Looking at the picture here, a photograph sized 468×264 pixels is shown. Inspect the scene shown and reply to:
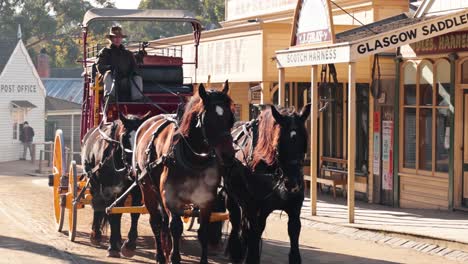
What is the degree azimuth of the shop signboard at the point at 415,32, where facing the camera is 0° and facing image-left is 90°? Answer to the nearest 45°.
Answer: approximately 45°

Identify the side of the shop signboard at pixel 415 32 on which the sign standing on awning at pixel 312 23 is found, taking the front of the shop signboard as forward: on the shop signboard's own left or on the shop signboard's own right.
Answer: on the shop signboard's own right

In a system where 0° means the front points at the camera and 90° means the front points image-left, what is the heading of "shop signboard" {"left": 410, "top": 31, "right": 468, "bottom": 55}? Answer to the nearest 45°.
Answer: approximately 45°

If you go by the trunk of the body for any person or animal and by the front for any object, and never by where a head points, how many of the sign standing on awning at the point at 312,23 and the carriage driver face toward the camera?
2

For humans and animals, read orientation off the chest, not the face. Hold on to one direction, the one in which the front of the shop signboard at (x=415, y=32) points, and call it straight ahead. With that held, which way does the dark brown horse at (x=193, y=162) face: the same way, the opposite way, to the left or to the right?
to the left

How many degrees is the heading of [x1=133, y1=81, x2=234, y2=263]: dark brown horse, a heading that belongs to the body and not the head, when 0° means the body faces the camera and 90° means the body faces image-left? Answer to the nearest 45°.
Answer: approximately 315°

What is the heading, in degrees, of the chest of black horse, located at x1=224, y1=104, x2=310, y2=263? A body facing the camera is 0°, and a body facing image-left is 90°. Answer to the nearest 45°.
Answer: approximately 315°

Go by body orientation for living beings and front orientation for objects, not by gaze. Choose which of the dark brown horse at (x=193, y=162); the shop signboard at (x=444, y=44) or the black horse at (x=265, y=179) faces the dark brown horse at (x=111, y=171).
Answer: the shop signboard

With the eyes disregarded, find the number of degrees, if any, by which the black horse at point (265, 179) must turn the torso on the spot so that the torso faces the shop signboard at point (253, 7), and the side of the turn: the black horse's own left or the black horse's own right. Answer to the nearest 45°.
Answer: approximately 135° to the black horse's own left

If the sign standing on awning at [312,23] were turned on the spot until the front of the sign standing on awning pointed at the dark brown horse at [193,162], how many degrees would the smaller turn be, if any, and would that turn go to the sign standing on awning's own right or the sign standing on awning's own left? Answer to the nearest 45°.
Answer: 0° — it already faces it
